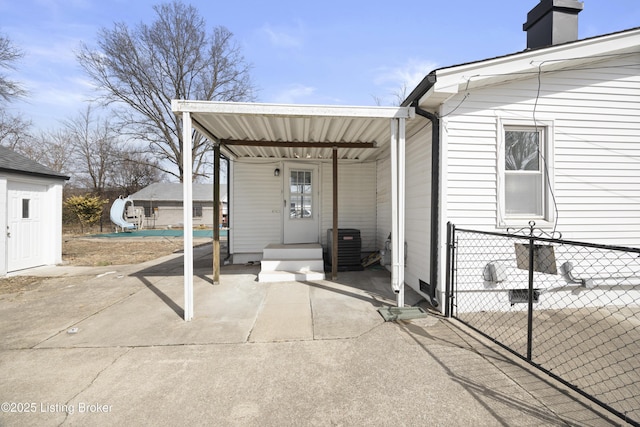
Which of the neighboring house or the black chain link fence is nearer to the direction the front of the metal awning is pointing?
the black chain link fence

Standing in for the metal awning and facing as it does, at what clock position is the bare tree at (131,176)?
The bare tree is roughly at 5 o'clock from the metal awning.

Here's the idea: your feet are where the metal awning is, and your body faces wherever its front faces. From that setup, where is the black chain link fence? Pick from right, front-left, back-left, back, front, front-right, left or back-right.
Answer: left

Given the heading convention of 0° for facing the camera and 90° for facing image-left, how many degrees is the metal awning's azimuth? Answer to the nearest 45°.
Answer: approximately 0°

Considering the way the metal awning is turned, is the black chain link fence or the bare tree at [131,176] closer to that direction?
the black chain link fence

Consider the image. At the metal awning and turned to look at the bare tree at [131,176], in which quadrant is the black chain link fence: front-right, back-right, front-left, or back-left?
back-right
